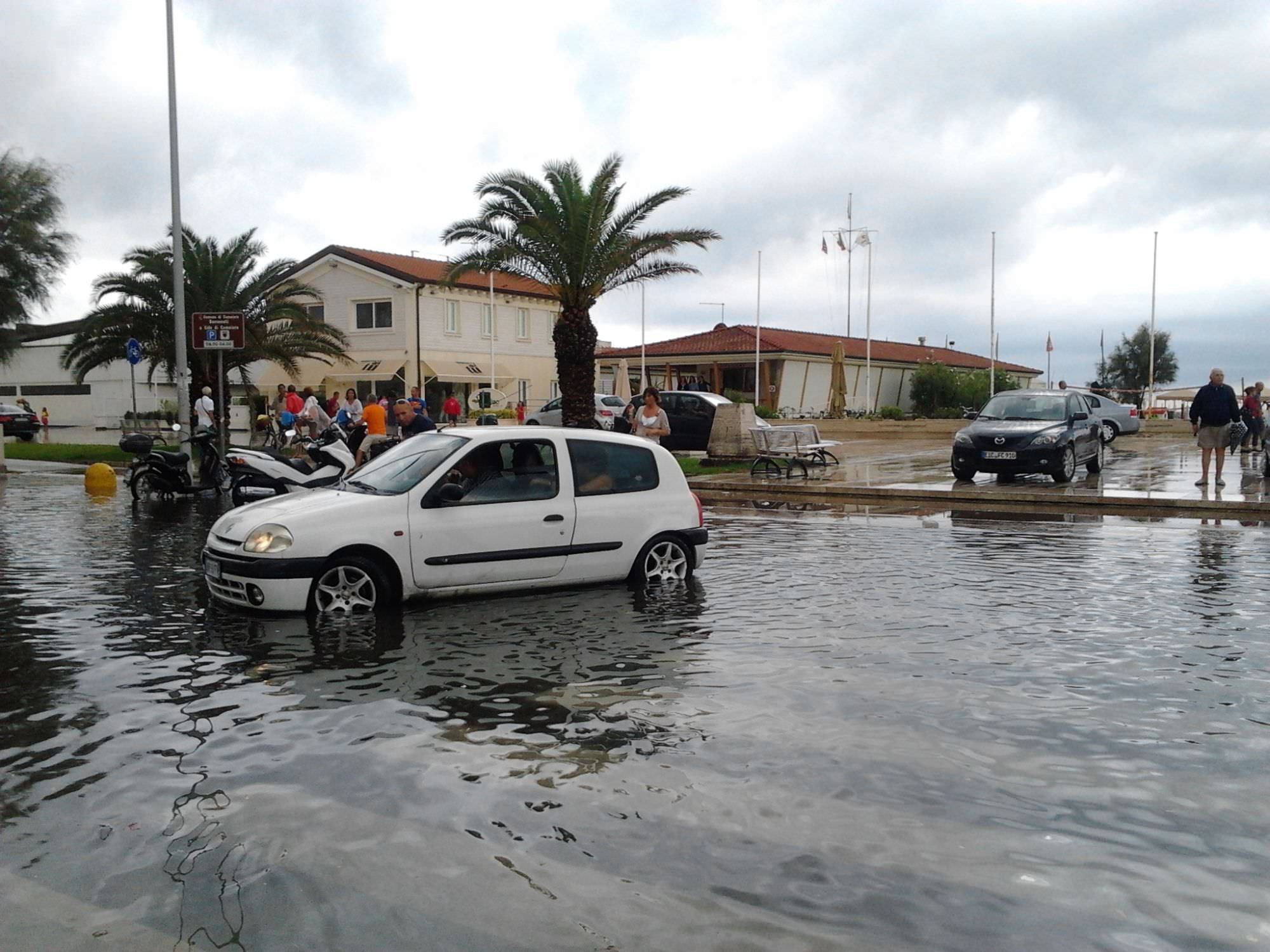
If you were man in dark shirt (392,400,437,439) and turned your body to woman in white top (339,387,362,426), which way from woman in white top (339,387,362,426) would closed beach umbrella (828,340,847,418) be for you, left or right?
right

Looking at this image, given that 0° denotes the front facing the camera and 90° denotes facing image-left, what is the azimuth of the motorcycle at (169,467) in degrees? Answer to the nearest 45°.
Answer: approximately 270°

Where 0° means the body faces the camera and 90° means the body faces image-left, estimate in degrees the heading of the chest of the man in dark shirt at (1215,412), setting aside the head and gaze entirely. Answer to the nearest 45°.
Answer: approximately 0°

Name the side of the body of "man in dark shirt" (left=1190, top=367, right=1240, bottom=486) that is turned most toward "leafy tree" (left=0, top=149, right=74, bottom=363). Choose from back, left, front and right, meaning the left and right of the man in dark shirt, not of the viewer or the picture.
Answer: right

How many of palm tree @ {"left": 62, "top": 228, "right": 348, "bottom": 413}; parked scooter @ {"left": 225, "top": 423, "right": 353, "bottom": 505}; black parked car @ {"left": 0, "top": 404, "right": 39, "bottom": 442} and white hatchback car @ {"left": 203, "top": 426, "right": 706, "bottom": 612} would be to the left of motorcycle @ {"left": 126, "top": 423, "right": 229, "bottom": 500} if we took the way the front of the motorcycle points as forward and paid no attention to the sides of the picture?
2

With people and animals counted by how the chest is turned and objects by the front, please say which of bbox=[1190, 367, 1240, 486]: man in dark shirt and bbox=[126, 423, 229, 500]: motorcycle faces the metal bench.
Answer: the motorcycle

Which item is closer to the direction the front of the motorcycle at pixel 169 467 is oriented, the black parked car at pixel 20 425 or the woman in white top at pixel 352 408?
the woman in white top

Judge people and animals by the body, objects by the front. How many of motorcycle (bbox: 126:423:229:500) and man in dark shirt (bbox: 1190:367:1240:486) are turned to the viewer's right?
1

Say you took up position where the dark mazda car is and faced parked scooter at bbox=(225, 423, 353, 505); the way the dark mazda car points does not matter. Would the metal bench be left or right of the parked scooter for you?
right
